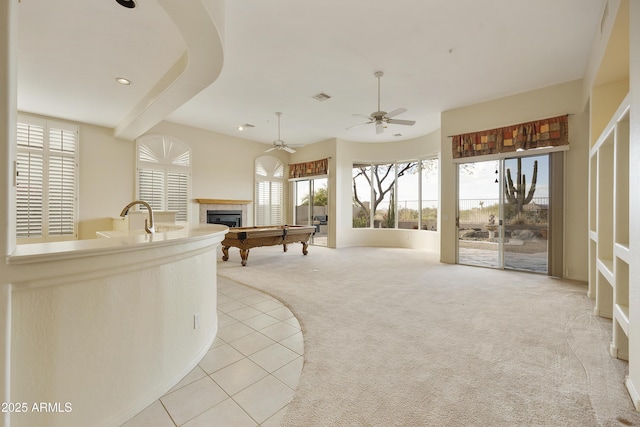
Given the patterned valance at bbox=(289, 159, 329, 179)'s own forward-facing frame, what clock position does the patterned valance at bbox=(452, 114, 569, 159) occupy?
the patterned valance at bbox=(452, 114, 569, 159) is roughly at 9 o'clock from the patterned valance at bbox=(289, 159, 329, 179).

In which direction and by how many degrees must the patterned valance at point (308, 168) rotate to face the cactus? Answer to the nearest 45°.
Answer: approximately 90° to its left

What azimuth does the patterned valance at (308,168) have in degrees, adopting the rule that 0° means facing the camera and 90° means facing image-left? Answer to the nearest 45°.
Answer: approximately 45°

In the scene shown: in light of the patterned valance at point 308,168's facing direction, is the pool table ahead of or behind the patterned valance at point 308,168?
ahead

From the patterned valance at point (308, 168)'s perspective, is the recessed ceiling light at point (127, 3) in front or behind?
in front

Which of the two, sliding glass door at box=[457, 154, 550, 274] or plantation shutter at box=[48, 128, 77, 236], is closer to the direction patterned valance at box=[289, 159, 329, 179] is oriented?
the plantation shutter

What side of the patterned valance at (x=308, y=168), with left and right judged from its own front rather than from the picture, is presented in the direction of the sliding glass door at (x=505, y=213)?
left

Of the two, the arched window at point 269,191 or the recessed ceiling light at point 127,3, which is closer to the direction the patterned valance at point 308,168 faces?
the recessed ceiling light

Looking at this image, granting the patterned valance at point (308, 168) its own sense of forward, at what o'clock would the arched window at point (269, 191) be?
The arched window is roughly at 2 o'clock from the patterned valance.

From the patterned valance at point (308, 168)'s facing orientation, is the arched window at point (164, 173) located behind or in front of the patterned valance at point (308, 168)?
in front
